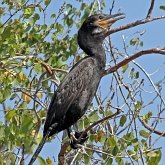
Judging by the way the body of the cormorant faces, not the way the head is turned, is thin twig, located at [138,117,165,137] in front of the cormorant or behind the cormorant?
in front

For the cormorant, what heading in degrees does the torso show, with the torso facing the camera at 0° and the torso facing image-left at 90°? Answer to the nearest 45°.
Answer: approximately 270°
